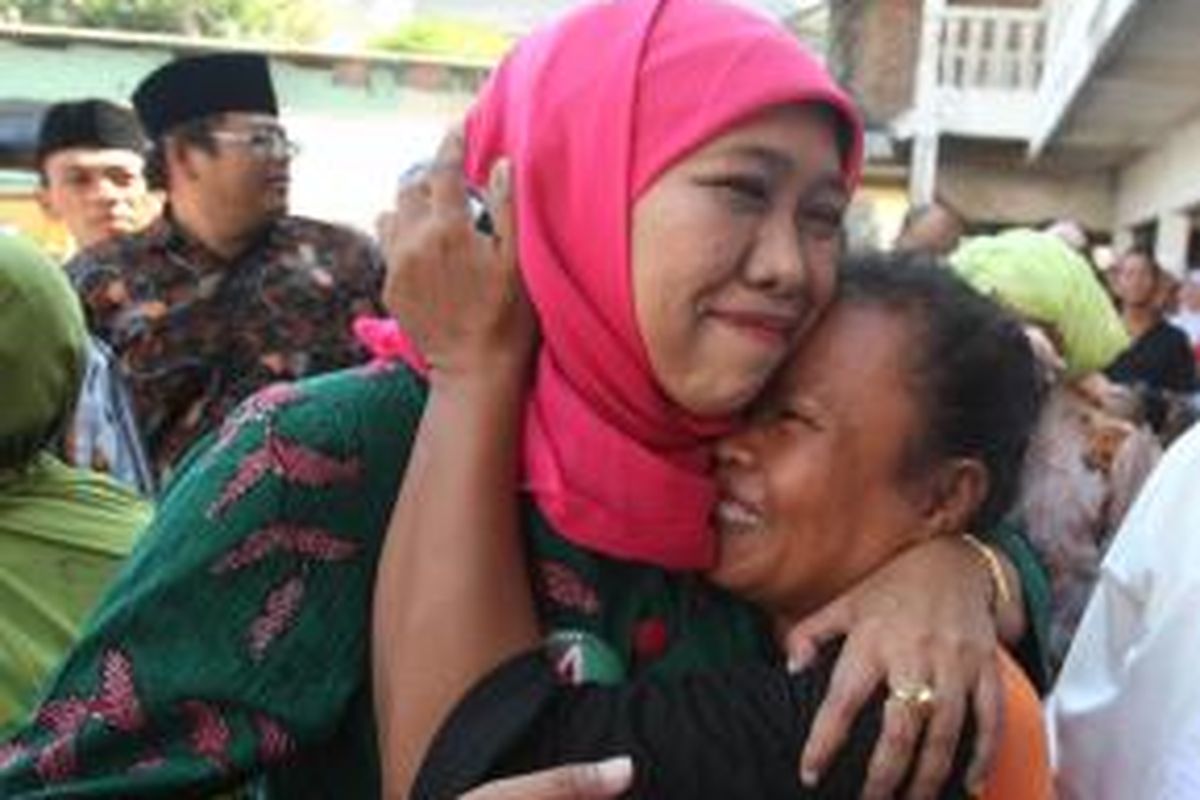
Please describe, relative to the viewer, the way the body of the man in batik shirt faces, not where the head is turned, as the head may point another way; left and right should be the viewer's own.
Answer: facing the viewer and to the right of the viewer

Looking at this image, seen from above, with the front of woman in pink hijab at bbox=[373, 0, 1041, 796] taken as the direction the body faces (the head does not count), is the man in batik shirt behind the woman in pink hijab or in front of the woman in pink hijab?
behind

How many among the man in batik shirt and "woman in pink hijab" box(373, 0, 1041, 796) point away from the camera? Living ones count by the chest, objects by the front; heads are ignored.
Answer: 0

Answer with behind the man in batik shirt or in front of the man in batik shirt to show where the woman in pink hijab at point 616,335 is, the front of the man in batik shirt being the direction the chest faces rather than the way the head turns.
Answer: in front
